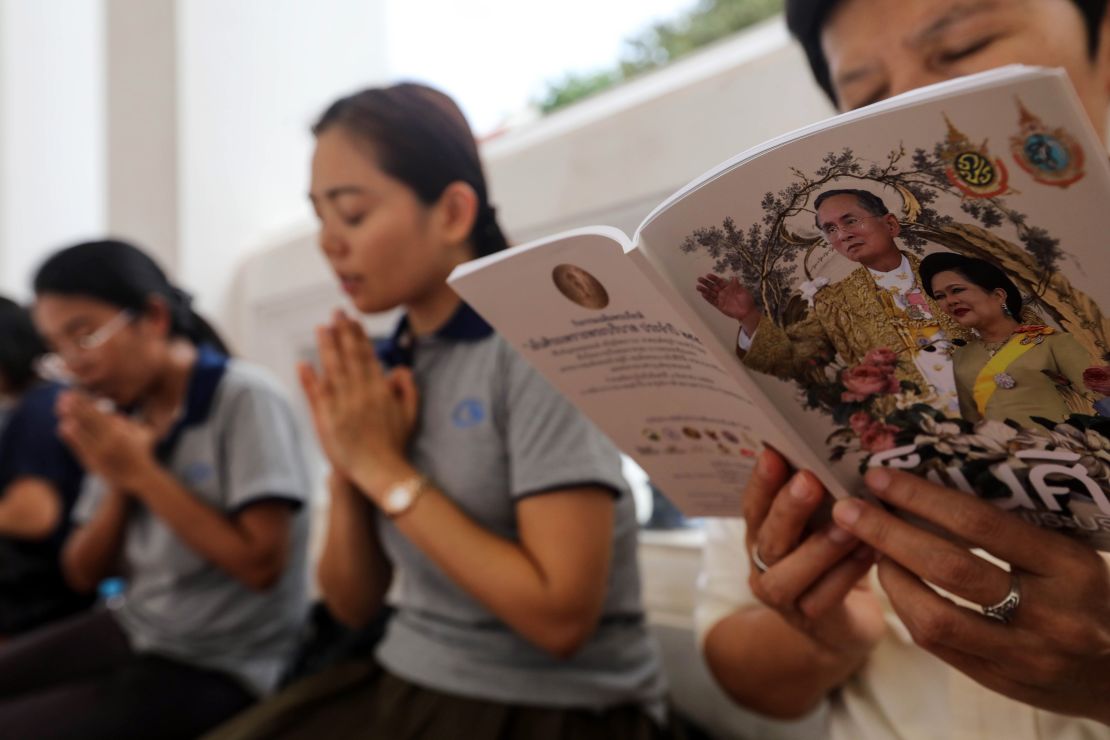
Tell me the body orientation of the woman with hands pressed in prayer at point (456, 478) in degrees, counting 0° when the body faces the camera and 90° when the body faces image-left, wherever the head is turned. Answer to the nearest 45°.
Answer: approximately 45°

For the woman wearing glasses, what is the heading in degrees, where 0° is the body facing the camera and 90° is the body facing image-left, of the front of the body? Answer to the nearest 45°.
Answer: approximately 45°

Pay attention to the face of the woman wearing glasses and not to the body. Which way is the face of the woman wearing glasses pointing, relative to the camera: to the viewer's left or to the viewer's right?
to the viewer's left

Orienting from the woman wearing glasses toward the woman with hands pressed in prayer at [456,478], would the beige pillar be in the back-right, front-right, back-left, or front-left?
back-left

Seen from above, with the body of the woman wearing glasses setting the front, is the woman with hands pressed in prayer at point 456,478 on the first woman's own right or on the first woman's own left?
on the first woman's own left

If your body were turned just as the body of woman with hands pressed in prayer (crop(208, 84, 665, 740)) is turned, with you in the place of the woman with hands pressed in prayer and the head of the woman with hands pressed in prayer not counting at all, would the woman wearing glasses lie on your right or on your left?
on your right

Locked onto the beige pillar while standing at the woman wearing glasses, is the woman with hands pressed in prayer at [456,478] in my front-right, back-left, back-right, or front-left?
back-right

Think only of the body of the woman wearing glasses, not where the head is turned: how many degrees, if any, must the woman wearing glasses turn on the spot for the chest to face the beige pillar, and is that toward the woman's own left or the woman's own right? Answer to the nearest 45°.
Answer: approximately 135° to the woman's own right

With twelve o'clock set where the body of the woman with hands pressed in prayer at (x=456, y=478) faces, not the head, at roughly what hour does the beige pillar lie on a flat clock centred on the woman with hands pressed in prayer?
The beige pillar is roughly at 4 o'clock from the woman with hands pressed in prayer.

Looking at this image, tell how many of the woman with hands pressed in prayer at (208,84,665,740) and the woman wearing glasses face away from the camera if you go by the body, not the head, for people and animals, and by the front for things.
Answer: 0
